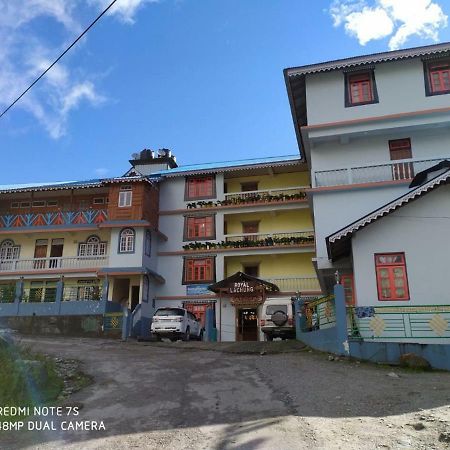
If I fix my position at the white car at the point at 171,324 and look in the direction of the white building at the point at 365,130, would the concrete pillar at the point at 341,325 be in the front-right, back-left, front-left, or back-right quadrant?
front-right

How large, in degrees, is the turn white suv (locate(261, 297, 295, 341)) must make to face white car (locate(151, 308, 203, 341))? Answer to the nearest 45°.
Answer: approximately 90° to its left

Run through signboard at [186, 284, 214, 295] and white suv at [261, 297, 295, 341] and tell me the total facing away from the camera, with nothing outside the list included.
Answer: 1

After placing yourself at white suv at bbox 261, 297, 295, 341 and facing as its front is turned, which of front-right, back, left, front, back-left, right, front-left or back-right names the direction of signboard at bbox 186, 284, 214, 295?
front-left

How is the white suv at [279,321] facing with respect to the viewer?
away from the camera

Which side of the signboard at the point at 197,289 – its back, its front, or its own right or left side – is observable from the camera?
front

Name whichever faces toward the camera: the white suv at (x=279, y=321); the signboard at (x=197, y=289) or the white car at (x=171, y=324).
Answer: the signboard

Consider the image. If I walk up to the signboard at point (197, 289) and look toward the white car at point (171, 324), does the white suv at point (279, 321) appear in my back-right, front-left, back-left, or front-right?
front-left

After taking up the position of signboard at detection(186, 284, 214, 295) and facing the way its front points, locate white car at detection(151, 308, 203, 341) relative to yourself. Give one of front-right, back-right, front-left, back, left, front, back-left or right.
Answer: front

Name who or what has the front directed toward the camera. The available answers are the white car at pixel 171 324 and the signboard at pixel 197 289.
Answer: the signboard

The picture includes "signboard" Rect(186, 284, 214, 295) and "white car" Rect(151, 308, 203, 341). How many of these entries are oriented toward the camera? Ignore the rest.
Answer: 1

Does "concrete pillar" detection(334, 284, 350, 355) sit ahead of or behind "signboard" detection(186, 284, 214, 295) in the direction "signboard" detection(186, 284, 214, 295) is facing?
ahead

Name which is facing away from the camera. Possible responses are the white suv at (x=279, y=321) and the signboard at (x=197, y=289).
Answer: the white suv

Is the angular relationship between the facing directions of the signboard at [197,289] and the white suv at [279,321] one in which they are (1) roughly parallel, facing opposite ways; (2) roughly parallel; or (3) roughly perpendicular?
roughly parallel, facing opposite ways

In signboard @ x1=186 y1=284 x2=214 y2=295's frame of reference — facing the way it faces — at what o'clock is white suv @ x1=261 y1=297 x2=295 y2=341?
The white suv is roughly at 11 o'clock from the signboard.
